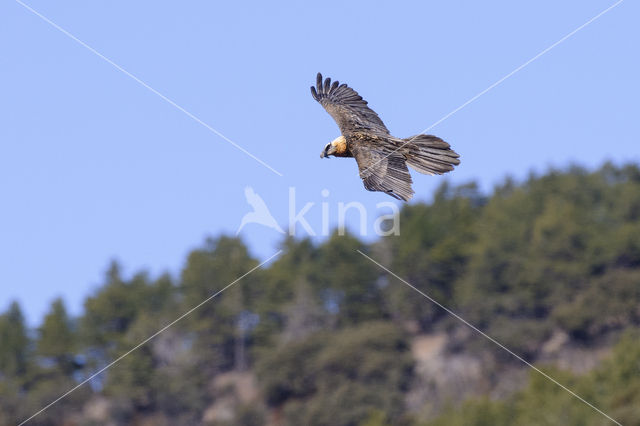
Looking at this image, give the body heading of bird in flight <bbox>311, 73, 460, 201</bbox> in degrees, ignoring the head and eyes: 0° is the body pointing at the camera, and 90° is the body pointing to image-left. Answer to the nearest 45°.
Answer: approximately 90°
